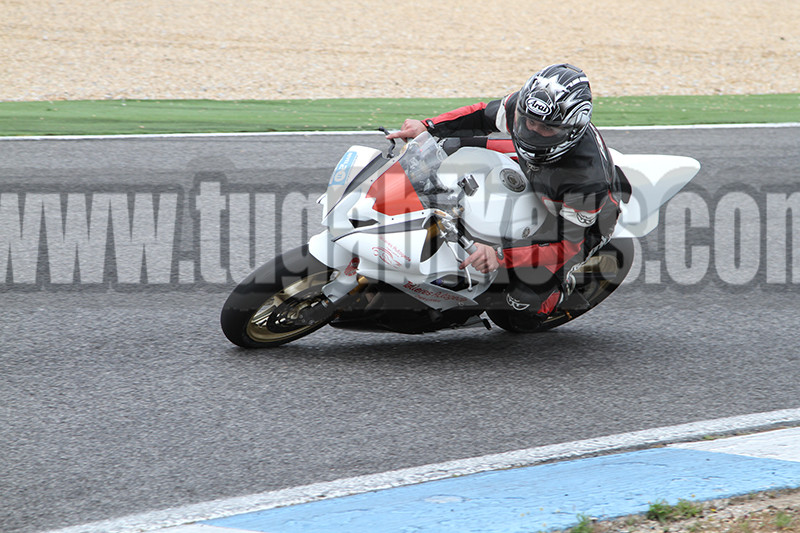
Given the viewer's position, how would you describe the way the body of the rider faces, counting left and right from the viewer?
facing the viewer and to the left of the viewer
